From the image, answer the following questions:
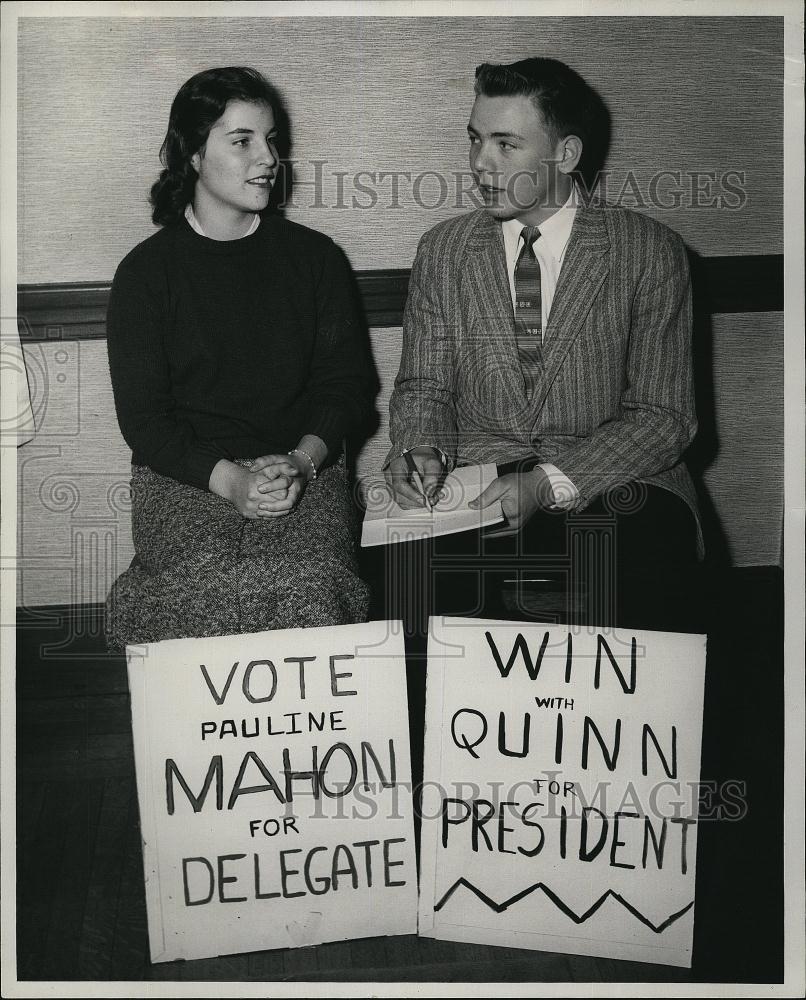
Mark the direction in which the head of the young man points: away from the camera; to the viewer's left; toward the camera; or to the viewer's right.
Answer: to the viewer's left

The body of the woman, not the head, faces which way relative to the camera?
toward the camera

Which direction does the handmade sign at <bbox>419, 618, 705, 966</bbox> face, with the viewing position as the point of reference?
facing the viewer

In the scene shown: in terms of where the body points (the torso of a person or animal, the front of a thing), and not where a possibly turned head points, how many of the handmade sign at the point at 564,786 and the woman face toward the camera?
2

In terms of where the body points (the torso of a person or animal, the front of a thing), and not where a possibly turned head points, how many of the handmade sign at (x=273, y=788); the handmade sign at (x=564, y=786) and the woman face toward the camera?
3
